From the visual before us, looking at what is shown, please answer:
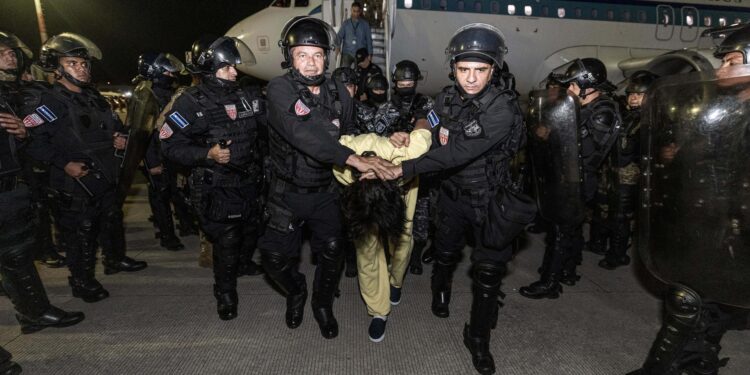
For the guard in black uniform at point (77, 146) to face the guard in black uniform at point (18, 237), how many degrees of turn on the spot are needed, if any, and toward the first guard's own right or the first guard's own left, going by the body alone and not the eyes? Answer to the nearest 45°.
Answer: approximately 90° to the first guard's own right

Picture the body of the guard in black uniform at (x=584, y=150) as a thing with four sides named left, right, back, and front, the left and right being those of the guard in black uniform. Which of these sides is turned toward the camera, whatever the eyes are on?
left

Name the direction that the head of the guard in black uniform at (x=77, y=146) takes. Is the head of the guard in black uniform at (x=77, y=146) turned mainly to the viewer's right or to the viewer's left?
to the viewer's right

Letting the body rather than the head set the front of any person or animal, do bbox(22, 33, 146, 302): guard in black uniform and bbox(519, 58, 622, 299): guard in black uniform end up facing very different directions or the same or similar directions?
very different directions

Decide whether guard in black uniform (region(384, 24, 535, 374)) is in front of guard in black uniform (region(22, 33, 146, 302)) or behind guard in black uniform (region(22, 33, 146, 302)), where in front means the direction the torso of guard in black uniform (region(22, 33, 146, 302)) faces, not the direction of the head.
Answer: in front

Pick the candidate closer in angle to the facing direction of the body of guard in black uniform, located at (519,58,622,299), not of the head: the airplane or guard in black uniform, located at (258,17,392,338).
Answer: the guard in black uniform

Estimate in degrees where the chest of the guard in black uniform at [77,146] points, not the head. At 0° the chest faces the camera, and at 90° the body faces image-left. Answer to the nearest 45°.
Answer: approximately 315°

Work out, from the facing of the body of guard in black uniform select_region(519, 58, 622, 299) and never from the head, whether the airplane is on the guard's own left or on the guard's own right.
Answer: on the guard's own right
